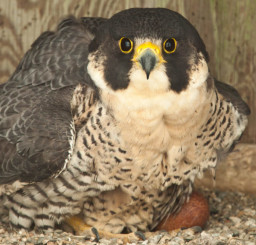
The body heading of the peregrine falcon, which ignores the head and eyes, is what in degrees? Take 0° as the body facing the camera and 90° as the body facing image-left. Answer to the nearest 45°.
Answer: approximately 315°
